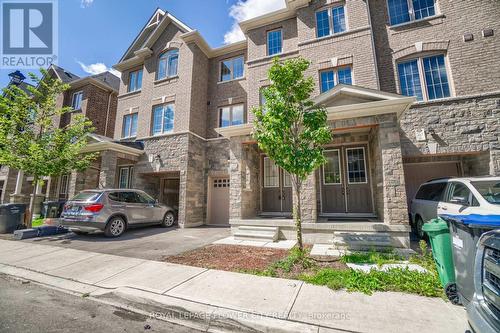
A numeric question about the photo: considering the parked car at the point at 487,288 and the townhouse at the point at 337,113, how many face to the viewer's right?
0

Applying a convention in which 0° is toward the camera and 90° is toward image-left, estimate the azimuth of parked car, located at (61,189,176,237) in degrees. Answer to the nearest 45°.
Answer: approximately 225°

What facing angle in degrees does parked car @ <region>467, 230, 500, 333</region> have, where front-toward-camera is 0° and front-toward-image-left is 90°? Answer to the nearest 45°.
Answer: approximately 45°

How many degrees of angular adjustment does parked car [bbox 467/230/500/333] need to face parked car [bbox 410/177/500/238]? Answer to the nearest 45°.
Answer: approximately 135° to its right

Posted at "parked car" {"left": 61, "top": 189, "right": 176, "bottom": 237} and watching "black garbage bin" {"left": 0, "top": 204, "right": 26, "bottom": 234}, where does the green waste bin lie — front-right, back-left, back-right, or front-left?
back-left

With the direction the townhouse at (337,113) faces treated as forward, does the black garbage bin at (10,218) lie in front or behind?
in front

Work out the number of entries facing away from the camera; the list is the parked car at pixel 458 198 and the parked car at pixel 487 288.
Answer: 0

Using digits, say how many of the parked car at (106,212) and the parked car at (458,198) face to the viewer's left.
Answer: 0
